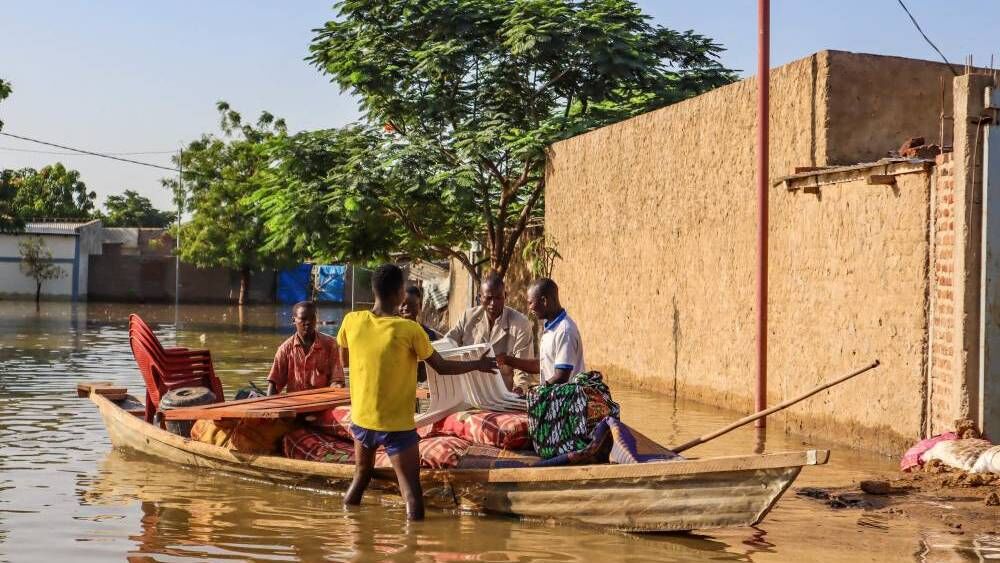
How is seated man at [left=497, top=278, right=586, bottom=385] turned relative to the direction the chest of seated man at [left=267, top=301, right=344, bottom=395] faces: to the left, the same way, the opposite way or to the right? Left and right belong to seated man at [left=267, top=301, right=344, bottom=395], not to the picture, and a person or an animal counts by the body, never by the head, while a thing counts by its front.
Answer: to the right

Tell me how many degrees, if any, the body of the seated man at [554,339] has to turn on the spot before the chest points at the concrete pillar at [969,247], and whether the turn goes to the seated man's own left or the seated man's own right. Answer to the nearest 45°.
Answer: approximately 135° to the seated man's own right

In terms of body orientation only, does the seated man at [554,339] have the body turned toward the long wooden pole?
no

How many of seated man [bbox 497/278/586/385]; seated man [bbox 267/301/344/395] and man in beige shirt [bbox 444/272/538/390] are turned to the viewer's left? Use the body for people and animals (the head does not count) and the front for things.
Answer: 1

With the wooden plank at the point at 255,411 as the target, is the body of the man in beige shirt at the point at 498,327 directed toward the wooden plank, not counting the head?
no

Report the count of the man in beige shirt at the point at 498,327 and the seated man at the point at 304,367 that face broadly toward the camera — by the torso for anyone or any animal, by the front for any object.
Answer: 2

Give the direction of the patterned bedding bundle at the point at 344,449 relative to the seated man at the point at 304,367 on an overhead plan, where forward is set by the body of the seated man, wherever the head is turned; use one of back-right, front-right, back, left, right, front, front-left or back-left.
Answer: front

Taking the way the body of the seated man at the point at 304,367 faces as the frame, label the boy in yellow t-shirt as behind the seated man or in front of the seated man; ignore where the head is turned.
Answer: in front

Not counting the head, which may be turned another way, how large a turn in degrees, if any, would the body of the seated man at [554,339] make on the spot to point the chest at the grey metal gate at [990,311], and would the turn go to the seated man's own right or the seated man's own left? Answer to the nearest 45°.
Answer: approximately 135° to the seated man's own right

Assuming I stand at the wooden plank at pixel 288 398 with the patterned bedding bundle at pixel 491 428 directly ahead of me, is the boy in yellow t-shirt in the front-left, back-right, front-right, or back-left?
front-right

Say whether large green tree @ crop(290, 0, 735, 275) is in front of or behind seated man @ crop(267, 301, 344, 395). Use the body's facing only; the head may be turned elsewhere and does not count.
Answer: behind

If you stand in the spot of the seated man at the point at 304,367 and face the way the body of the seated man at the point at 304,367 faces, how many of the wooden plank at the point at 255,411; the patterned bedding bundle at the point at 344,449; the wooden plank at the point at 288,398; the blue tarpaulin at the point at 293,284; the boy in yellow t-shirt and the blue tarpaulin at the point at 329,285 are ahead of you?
4

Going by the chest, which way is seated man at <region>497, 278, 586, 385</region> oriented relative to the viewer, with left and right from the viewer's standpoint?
facing to the left of the viewer

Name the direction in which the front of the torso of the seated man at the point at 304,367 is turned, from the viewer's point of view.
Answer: toward the camera

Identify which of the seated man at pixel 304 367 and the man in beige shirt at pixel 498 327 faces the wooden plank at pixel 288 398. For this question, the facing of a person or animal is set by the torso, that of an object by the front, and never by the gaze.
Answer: the seated man

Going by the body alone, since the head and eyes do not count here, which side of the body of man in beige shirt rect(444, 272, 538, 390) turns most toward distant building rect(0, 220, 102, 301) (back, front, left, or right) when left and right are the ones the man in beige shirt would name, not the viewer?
back

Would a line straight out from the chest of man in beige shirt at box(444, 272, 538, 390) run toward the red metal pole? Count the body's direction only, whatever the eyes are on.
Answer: no

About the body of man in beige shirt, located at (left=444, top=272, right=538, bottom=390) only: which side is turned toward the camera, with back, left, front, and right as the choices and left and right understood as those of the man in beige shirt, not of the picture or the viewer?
front

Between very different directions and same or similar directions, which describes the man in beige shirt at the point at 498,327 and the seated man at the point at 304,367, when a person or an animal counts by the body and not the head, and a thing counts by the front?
same or similar directions
